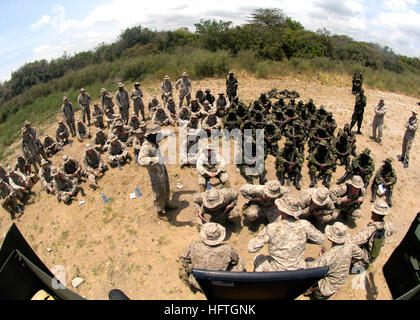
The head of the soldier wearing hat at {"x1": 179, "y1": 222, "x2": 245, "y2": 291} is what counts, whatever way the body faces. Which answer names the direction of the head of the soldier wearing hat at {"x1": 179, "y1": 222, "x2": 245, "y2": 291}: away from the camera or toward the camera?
away from the camera

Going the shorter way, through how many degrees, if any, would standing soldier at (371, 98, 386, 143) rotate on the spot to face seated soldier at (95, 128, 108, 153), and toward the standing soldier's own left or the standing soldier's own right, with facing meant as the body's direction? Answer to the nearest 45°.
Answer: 0° — they already face them

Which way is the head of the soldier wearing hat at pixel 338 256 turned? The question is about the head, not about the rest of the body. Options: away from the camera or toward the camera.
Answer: away from the camera

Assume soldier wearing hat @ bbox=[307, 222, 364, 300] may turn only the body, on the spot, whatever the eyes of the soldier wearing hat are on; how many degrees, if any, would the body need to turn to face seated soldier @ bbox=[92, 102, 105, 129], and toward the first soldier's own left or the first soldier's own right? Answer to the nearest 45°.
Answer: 0° — they already face them

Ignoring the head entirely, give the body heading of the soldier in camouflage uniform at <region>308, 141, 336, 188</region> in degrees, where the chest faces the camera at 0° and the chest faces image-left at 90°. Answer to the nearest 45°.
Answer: approximately 0°

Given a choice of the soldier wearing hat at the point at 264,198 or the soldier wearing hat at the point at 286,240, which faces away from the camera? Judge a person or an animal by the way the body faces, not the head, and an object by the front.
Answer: the soldier wearing hat at the point at 286,240

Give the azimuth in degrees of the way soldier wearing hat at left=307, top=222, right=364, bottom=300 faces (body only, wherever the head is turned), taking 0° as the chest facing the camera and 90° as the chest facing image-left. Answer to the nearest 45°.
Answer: approximately 135°

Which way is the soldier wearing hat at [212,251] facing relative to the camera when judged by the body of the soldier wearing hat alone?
away from the camera
